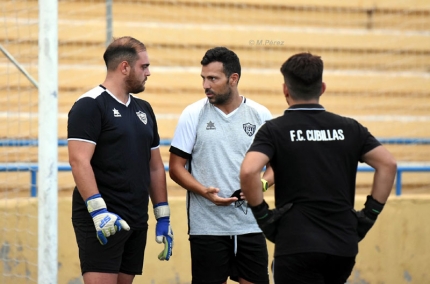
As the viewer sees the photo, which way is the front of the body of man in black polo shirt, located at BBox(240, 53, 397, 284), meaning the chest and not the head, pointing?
away from the camera

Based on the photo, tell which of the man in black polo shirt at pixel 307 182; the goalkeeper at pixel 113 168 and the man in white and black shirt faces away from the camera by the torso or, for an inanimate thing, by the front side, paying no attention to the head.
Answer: the man in black polo shirt

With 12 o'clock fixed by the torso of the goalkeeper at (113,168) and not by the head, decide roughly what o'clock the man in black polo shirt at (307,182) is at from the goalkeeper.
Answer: The man in black polo shirt is roughly at 12 o'clock from the goalkeeper.

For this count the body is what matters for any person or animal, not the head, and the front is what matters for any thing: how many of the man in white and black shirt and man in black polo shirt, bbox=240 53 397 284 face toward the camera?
1

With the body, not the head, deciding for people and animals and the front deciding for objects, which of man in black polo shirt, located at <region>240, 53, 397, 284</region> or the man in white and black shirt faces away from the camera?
the man in black polo shirt

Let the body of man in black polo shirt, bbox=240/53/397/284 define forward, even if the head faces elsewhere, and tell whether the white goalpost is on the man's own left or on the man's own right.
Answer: on the man's own left

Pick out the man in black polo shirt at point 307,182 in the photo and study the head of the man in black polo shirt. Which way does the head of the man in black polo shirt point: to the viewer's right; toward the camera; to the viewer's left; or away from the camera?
away from the camera

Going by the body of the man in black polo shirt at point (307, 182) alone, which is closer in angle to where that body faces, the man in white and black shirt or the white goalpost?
the man in white and black shirt

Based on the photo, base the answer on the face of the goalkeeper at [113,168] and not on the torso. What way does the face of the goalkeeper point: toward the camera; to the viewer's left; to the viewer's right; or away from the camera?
to the viewer's right

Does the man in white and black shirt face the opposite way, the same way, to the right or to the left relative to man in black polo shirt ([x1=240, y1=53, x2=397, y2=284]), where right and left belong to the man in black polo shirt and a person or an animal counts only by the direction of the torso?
the opposite way

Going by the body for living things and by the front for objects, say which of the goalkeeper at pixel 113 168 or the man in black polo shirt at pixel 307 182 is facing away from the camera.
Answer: the man in black polo shirt
